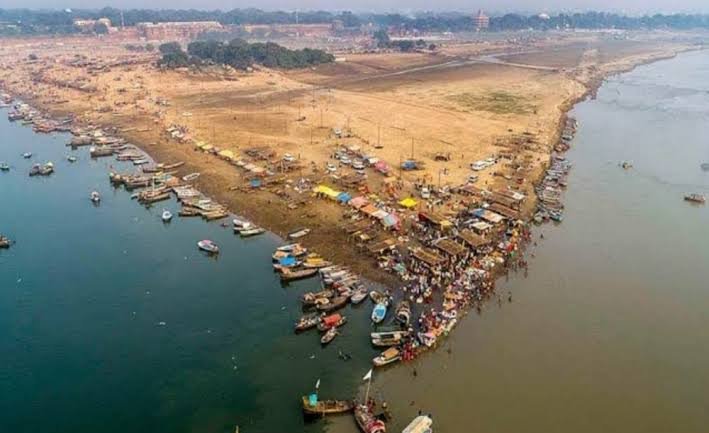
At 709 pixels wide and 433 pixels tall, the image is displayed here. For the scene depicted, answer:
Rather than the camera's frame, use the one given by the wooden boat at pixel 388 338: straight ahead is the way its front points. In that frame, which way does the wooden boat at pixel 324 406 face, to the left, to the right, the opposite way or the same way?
the same way

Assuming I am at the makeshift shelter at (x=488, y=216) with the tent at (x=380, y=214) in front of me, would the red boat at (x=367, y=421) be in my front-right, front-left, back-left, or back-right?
front-left

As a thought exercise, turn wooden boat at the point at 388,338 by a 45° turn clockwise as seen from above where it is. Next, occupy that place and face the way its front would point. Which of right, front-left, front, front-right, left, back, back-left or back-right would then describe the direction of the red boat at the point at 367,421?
back-left

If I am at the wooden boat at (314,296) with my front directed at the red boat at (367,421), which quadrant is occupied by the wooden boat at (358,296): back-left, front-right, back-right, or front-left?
front-left

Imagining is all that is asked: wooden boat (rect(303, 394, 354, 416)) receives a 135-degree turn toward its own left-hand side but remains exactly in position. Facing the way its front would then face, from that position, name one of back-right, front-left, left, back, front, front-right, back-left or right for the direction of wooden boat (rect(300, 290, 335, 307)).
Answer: front-right

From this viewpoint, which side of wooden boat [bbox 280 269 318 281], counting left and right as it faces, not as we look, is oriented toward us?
right

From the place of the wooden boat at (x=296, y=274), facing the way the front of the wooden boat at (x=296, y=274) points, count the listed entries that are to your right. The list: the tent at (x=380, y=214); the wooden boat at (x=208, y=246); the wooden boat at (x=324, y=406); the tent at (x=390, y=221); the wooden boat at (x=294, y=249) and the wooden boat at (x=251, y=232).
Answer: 1

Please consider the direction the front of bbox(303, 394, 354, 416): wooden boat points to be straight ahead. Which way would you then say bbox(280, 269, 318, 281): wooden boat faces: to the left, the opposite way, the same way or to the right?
the same way

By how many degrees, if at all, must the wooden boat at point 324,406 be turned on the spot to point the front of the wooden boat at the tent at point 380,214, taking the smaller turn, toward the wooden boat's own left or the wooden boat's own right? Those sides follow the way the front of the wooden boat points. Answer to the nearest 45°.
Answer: approximately 90° to the wooden boat's own left

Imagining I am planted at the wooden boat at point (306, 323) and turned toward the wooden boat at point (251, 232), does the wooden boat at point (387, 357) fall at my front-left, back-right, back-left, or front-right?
back-right

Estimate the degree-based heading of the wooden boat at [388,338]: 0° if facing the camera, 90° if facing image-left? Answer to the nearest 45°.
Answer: approximately 270°

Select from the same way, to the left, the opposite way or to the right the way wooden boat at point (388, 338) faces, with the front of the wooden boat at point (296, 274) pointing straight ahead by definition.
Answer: the same way

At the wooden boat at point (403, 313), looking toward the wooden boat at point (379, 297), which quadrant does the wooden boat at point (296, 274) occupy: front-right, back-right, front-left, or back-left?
front-left

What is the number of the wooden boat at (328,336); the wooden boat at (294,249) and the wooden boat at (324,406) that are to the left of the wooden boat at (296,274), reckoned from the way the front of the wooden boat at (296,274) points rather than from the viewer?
1

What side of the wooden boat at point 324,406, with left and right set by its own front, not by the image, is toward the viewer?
right
